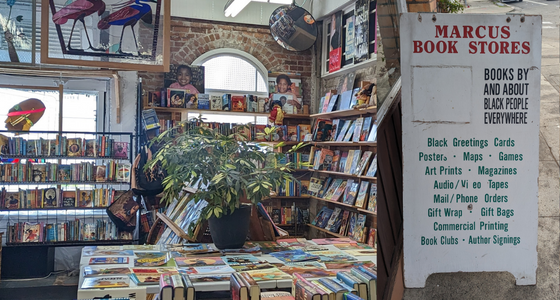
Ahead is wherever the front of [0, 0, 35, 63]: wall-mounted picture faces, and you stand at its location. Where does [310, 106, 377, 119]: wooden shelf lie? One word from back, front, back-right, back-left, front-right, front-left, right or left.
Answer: left

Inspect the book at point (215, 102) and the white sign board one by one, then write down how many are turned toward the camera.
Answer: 2

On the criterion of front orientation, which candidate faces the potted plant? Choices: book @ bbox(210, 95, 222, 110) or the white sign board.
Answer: the book

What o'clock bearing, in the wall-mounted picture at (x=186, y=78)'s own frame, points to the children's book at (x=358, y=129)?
The children's book is roughly at 10 o'clock from the wall-mounted picture.

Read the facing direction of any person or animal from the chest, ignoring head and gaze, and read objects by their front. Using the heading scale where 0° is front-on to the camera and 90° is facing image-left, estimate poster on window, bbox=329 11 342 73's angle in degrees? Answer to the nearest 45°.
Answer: approximately 45°

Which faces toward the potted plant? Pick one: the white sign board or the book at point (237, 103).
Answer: the book

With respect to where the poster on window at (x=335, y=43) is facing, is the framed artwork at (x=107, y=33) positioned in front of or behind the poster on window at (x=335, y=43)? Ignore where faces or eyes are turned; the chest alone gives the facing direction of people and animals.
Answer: in front

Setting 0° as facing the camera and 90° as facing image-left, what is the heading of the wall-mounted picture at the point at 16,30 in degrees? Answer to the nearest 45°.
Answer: approximately 0°

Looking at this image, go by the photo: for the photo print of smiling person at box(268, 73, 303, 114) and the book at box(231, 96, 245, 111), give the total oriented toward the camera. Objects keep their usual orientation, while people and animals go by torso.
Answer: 2
